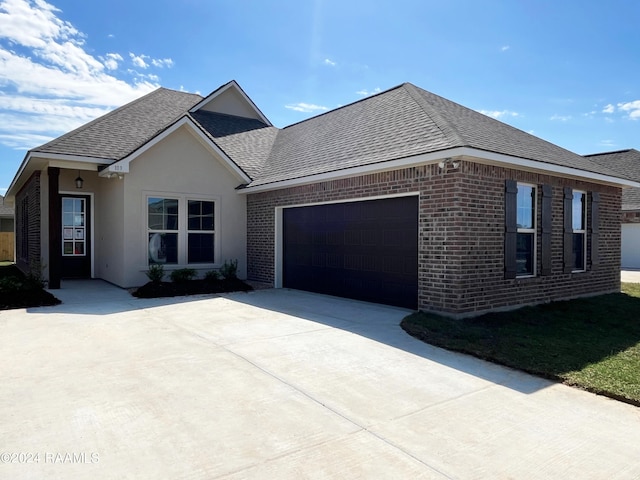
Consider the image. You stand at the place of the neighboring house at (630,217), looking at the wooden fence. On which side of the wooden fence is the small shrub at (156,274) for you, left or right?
left

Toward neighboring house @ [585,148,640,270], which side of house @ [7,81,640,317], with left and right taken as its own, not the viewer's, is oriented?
left
